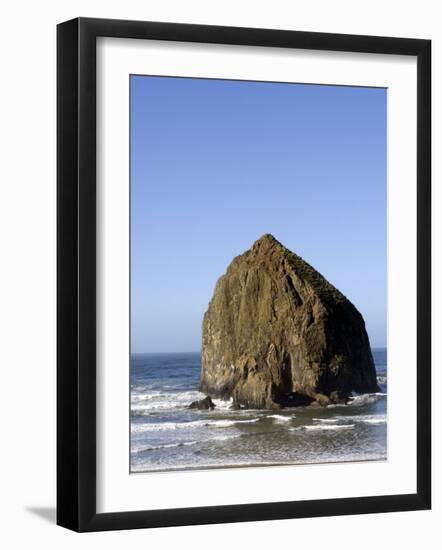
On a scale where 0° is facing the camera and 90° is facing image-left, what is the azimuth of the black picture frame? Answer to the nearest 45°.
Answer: approximately 315°
